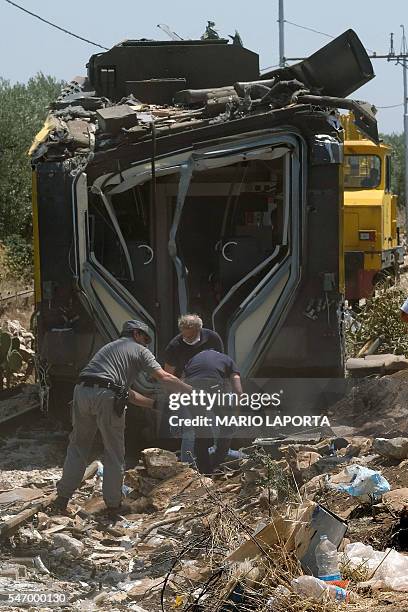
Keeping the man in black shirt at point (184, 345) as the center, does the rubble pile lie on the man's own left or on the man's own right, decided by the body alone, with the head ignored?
on the man's own left

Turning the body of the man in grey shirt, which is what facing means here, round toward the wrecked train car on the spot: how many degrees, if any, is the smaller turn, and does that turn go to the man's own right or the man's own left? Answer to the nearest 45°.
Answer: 0° — they already face it

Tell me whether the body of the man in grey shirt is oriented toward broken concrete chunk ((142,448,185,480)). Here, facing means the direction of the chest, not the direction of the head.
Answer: yes

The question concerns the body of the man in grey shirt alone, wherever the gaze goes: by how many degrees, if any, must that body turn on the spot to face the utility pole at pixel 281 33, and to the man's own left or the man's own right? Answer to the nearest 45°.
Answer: approximately 45° to the man's own left

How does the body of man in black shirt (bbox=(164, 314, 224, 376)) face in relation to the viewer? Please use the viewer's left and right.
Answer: facing the viewer

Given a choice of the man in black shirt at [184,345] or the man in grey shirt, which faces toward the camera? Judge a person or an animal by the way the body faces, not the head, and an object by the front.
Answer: the man in black shirt

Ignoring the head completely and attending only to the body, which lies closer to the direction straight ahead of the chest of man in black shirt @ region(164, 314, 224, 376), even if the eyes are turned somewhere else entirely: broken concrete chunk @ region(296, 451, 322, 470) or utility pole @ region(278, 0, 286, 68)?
the broken concrete chunk

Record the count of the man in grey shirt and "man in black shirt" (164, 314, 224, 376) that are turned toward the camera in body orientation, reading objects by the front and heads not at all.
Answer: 1

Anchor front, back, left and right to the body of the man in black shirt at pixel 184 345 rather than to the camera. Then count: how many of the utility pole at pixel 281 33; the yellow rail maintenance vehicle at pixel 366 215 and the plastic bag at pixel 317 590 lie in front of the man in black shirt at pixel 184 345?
1

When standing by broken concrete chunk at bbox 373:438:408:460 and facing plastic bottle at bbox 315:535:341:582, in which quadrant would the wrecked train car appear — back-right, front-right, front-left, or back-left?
back-right

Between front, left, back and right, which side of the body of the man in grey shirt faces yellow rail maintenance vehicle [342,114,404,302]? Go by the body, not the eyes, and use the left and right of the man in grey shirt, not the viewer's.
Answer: front

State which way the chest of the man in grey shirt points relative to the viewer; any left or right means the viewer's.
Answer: facing away from the viewer and to the right of the viewer
